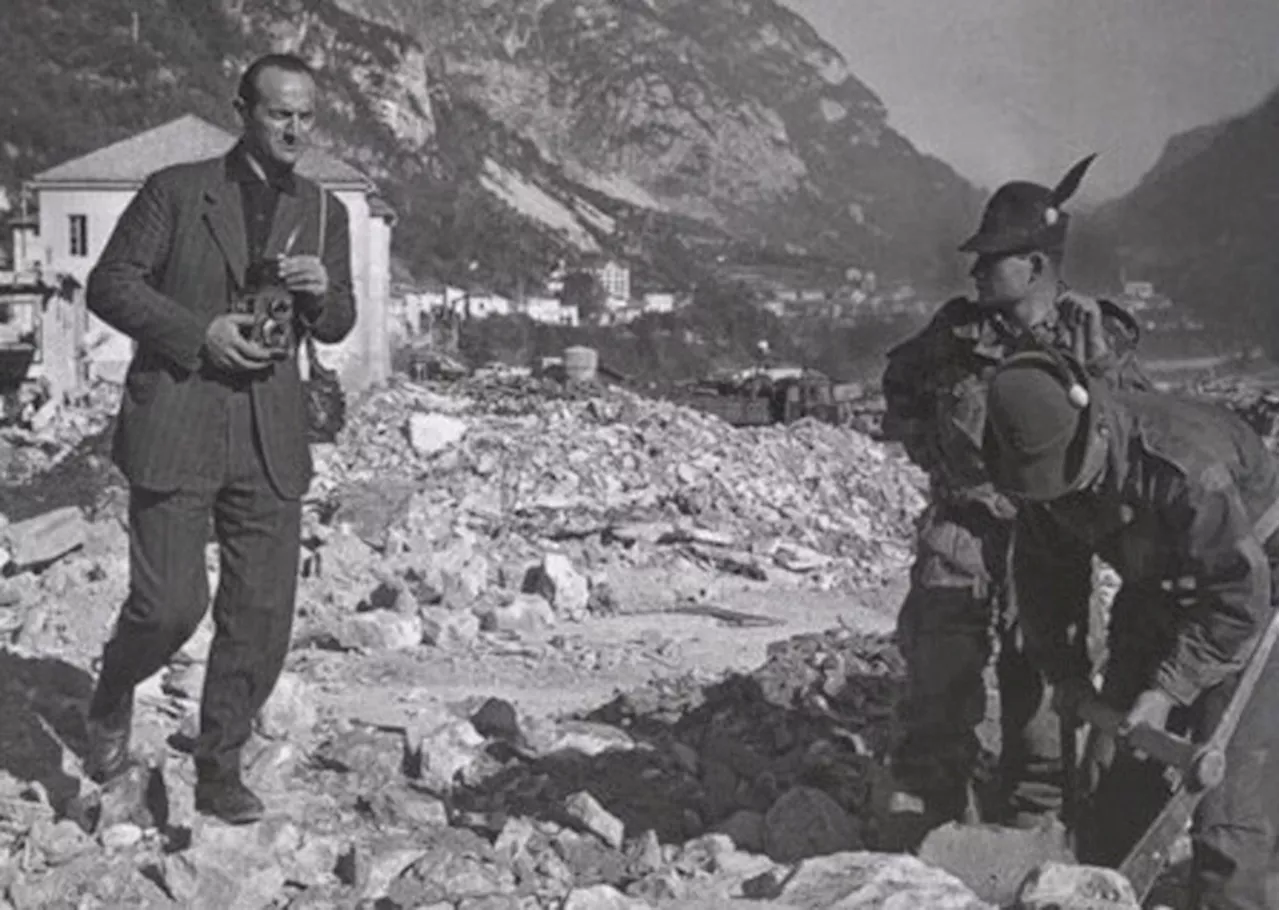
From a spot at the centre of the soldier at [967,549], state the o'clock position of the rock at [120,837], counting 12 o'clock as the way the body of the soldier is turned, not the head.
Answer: The rock is roughly at 1 o'clock from the soldier.

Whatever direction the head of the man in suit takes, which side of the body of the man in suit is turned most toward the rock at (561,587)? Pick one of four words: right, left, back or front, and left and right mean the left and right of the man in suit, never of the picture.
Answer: left

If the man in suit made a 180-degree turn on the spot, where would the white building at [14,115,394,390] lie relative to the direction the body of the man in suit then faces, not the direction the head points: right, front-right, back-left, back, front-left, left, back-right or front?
front-right

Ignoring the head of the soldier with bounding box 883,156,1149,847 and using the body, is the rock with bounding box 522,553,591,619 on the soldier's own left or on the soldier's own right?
on the soldier's own right

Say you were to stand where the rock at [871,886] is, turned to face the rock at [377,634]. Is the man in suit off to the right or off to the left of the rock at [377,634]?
left

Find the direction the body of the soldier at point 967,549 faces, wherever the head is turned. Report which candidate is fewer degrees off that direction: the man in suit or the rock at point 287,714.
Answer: the man in suit

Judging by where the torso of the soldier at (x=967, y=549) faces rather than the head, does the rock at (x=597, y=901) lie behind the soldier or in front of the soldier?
in front

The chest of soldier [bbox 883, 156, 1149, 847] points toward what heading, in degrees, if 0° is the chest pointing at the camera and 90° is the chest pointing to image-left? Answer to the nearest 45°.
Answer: approximately 45°

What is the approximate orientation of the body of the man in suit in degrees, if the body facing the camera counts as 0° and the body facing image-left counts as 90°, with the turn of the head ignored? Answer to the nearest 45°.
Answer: approximately 315°

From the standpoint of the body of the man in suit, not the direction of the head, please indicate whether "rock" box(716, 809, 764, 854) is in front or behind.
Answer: in front
